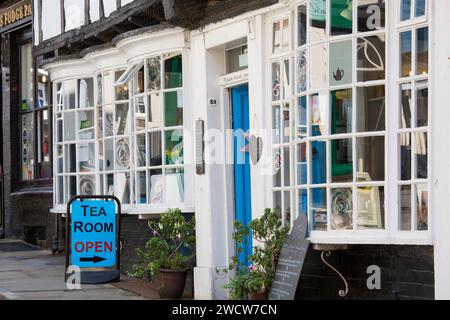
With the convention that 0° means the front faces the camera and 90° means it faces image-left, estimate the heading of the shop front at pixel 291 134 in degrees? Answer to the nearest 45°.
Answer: approximately 45°

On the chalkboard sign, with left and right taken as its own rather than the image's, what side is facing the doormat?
right

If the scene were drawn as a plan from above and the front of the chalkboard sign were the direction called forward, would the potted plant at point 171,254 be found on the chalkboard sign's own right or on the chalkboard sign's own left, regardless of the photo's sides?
on the chalkboard sign's own right

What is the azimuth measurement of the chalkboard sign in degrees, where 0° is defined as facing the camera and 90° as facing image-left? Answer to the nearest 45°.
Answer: approximately 45°

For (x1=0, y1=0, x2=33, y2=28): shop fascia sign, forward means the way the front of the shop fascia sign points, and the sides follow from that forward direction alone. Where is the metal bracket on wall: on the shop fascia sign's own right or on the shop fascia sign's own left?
on the shop fascia sign's own left

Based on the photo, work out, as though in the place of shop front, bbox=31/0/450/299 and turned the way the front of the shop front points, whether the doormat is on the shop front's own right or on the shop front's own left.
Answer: on the shop front's own right

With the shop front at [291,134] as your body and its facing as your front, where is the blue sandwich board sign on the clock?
The blue sandwich board sign is roughly at 3 o'clock from the shop front.

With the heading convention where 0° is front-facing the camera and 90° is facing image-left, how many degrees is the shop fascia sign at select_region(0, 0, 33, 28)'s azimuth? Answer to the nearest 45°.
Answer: approximately 45°

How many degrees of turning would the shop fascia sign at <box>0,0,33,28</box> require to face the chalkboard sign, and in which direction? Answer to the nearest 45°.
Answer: approximately 45° to its left
